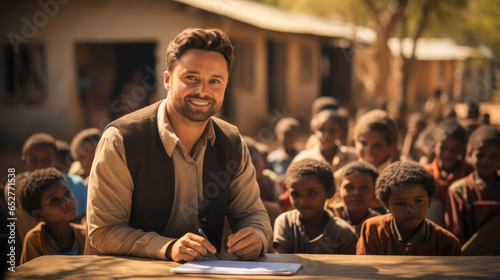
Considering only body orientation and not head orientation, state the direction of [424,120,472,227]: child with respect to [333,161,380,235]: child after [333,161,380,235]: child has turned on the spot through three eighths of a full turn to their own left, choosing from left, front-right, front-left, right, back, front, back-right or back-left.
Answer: front

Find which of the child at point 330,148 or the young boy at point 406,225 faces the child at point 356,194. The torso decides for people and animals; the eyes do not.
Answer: the child at point 330,148

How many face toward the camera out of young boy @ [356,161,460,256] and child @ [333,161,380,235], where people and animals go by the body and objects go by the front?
2

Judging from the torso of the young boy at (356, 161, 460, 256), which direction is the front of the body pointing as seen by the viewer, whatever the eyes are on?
toward the camera

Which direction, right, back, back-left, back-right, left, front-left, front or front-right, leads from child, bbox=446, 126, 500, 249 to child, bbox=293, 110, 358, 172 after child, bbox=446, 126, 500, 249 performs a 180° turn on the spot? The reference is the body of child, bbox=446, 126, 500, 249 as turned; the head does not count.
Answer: front-left

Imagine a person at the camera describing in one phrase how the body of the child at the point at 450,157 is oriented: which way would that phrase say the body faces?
toward the camera

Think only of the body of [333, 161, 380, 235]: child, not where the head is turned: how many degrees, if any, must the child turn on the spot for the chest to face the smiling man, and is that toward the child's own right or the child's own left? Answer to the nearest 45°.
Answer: approximately 45° to the child's own right

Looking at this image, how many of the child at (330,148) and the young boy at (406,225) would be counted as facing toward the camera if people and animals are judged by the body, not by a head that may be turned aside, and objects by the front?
2

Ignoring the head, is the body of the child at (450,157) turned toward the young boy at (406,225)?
yes

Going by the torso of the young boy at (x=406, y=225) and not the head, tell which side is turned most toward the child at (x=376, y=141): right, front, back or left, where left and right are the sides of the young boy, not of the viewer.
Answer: back

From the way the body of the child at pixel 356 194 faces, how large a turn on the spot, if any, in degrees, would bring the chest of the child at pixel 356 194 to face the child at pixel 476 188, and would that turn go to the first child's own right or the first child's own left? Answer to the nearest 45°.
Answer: approximately 135° to the first child's own left
